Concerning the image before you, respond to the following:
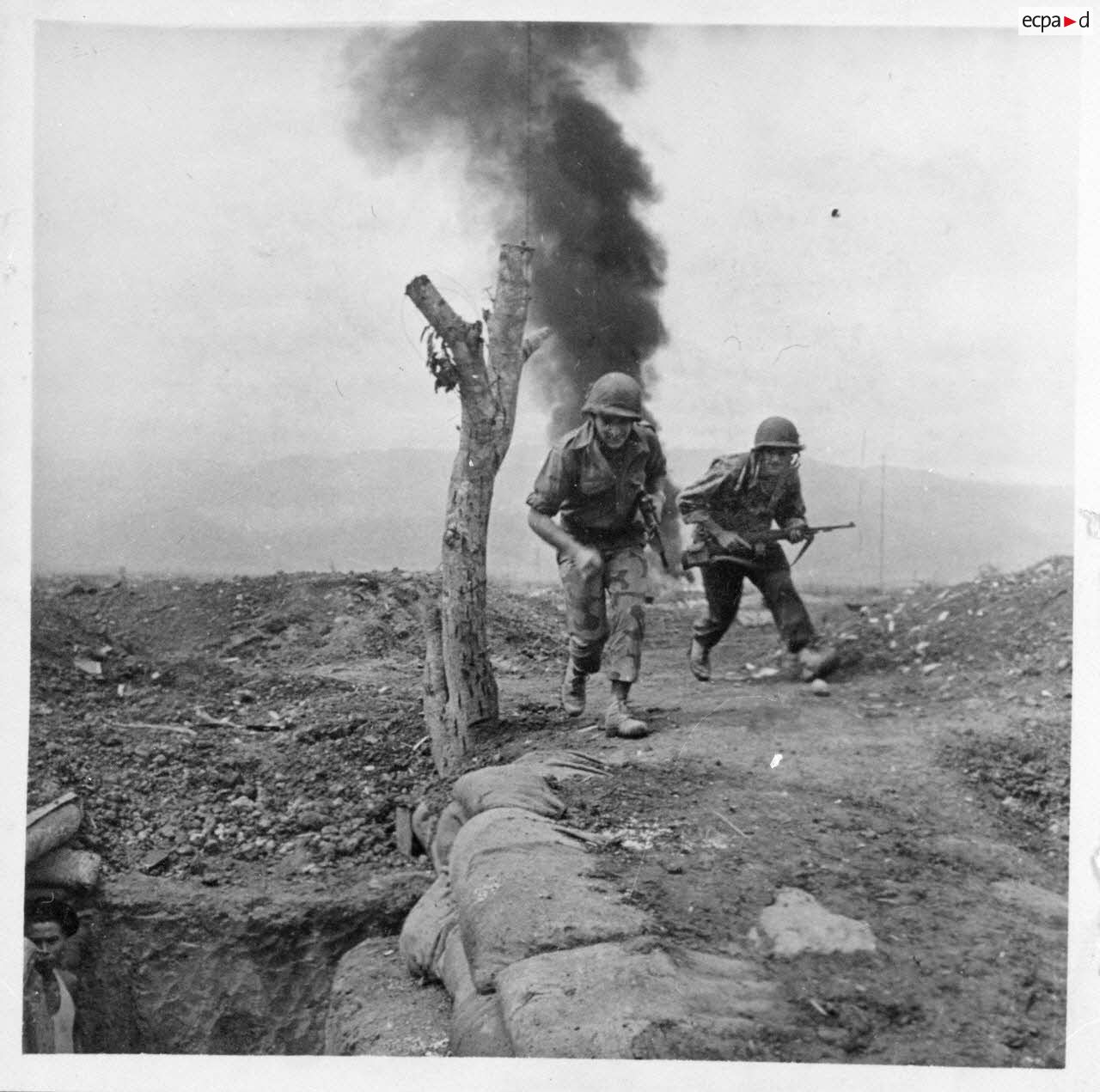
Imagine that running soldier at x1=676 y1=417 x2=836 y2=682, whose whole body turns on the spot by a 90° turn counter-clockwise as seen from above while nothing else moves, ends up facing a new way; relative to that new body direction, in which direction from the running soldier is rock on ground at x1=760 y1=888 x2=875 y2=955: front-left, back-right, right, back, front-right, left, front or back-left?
back-right

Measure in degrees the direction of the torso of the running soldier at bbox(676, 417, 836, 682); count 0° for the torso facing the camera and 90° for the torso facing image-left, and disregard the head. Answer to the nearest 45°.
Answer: approximately 315°
